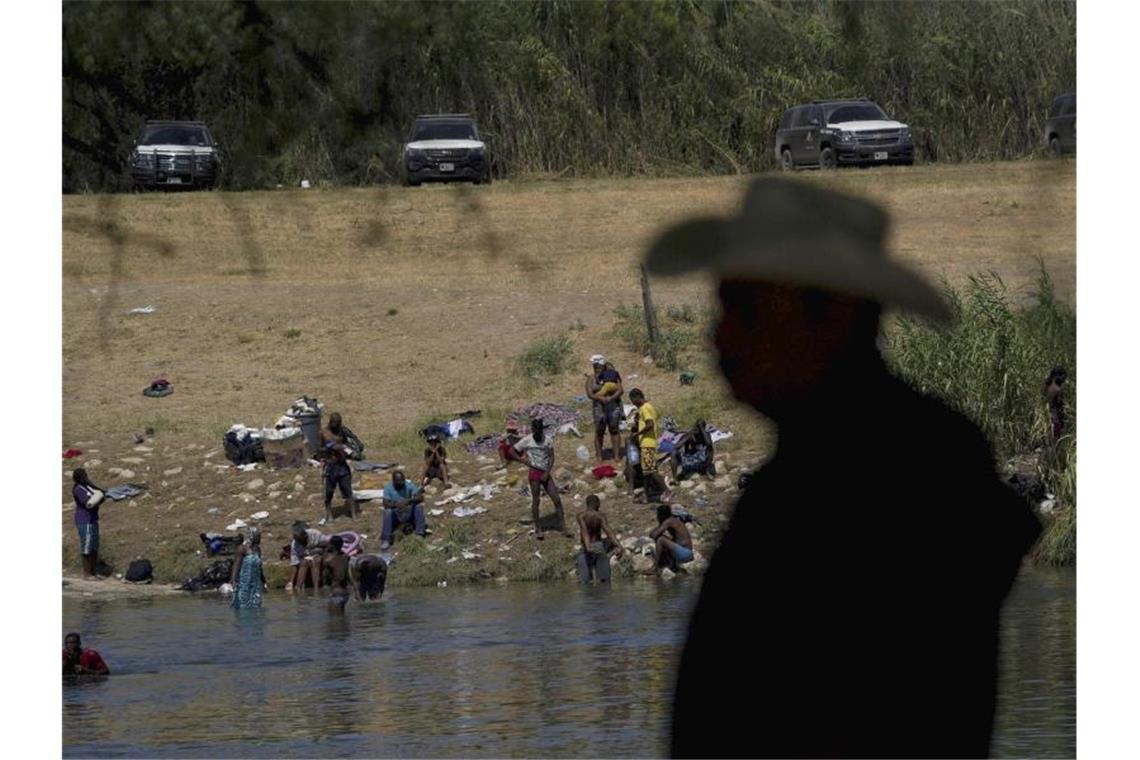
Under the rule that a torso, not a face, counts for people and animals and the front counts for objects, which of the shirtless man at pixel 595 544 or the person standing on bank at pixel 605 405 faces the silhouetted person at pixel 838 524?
the person standing on bank

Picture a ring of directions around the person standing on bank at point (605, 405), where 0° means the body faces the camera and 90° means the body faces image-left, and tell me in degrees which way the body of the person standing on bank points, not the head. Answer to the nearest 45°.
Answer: approximately 0°

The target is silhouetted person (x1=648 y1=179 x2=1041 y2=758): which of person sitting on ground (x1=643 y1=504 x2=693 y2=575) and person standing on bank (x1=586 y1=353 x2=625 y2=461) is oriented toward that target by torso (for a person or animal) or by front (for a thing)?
the person standing on bank

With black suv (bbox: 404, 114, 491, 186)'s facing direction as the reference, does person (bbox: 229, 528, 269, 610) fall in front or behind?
in front

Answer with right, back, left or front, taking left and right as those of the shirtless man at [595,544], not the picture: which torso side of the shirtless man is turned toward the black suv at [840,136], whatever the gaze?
front

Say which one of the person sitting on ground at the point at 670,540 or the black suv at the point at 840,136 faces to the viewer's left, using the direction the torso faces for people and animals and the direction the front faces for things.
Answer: the person sitting on ground

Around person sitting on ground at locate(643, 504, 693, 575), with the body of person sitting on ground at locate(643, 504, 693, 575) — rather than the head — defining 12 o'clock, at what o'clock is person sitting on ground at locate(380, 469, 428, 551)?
person sitting on ground at locate(380, 469, 428, 551) is roughly at 1 o'clock from person sitting on ground at locate(643, 504, 693, 575).

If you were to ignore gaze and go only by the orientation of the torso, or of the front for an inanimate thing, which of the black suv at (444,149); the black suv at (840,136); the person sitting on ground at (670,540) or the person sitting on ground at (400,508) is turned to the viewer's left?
the person sitting on ground at (670,540)

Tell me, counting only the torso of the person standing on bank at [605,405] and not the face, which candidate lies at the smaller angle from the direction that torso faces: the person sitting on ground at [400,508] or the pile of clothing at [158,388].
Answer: the person sitting on ground

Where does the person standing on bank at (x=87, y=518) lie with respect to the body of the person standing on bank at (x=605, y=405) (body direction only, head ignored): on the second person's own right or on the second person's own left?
on the second person's own right

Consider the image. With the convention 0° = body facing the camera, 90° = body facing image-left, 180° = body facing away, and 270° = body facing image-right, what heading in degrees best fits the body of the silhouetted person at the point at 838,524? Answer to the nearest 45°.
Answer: approximately 45°

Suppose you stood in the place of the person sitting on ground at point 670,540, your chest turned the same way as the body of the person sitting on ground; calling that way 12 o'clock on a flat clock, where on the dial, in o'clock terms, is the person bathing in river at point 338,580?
The person bathing in river is roughly at 12 o'clock from the person sitting on ground.

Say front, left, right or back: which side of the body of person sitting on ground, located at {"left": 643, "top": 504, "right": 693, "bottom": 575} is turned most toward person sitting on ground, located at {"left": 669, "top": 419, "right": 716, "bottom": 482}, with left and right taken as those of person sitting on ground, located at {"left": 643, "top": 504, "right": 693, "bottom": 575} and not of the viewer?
right

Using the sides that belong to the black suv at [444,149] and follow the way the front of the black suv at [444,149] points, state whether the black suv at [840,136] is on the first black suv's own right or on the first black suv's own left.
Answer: on the first black suv's own left
